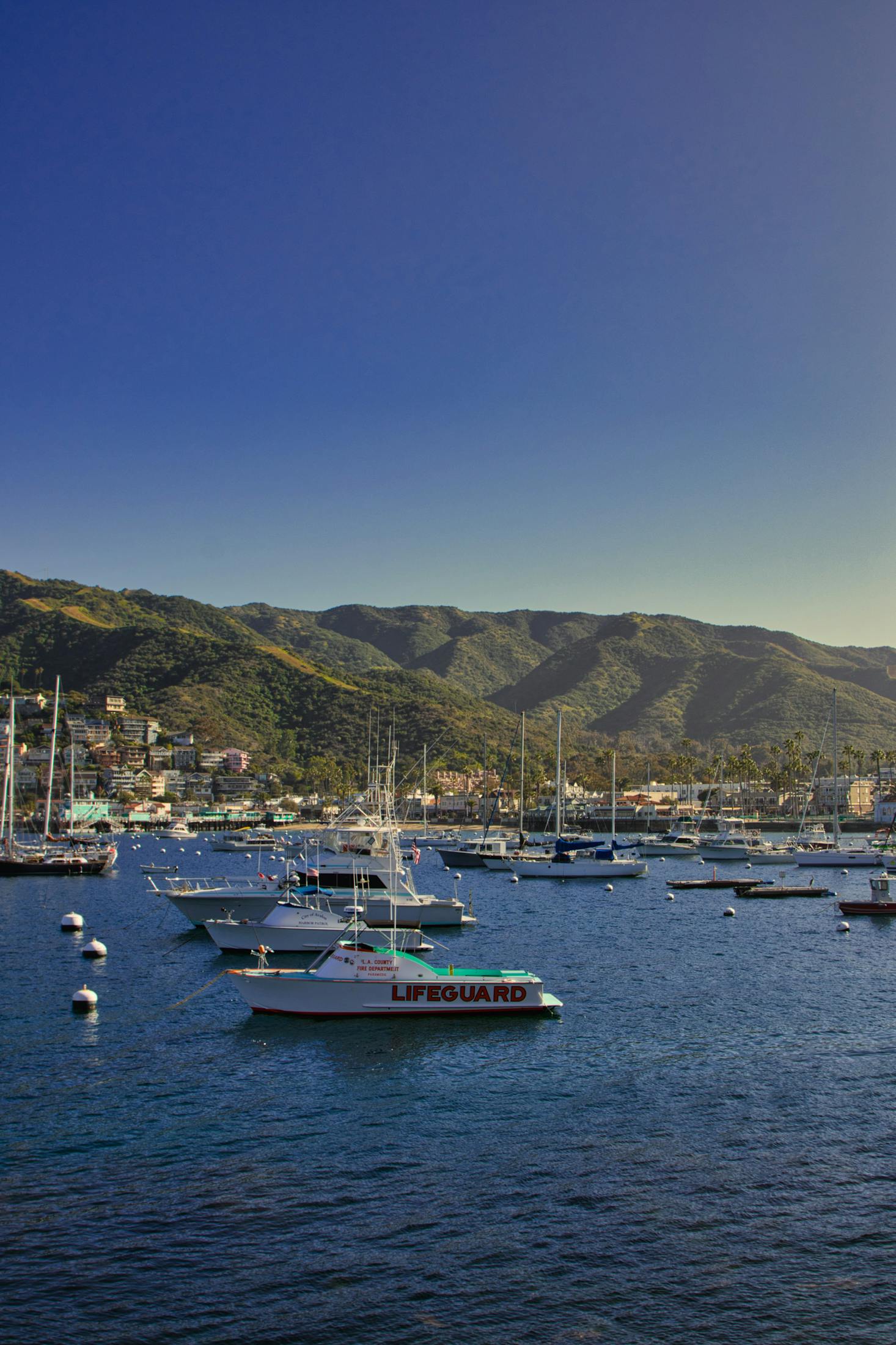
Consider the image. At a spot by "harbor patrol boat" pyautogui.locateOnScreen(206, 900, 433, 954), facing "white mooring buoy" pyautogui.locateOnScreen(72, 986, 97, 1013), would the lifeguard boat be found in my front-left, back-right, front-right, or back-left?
front-left

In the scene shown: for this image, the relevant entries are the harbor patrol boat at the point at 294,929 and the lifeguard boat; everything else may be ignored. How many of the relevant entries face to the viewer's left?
2

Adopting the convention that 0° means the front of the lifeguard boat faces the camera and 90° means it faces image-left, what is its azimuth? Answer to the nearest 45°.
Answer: approximately 90°

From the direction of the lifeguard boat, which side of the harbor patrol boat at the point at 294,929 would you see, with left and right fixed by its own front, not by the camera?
left

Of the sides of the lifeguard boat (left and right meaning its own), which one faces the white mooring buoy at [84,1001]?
front

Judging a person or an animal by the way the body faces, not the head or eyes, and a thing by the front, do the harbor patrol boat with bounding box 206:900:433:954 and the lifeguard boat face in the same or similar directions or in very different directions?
same or similar directions

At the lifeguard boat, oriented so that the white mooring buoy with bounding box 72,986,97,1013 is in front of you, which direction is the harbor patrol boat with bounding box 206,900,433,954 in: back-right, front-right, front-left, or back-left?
front-right
